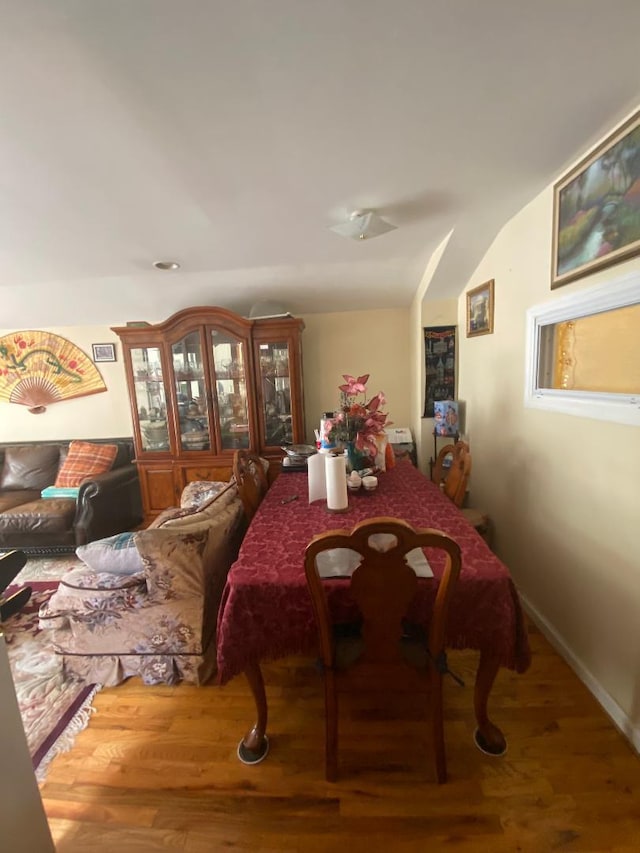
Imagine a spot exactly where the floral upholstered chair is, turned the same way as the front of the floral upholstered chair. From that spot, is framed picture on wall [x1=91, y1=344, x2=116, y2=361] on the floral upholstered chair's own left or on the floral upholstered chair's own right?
on the floral upholstered chair's own right

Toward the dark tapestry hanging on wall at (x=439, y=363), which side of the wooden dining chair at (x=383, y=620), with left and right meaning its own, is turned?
front

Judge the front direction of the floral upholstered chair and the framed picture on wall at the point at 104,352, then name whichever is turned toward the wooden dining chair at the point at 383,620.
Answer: the framed picture on wall

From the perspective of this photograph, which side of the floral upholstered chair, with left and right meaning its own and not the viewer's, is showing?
left

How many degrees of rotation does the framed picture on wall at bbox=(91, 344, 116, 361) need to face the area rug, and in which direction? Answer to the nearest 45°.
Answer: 0° — it already faces it

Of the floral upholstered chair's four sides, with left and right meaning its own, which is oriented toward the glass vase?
back

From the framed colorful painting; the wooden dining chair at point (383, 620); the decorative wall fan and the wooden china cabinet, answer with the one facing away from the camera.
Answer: the wooden dining chair

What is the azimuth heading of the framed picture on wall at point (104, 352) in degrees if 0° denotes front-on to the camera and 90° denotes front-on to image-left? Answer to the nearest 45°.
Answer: approximately 0°

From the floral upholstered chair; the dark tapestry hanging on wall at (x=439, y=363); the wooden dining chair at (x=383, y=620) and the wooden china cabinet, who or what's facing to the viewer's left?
the floral upholstered chair

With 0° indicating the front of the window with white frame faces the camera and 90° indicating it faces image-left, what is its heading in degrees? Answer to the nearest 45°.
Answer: approximately 45°

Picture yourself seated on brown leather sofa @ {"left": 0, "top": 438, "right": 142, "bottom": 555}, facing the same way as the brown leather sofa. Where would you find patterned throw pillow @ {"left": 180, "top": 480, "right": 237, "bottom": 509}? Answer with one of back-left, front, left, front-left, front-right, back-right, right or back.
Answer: left

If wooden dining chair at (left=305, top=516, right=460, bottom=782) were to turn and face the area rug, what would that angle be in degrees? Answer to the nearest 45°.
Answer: approximately 90° to its left

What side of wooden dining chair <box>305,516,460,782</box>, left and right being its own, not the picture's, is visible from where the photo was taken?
back

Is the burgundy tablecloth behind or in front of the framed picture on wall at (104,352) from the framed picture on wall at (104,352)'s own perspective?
in front

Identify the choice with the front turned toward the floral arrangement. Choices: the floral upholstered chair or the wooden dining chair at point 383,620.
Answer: the wooden dining chair

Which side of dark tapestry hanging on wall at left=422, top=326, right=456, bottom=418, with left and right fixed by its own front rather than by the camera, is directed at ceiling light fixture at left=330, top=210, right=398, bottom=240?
front

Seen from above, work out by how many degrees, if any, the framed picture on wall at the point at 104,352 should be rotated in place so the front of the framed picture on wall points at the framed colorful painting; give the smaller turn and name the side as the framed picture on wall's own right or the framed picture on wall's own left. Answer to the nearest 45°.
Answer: approximately 45° to the framed picture on wall's own left

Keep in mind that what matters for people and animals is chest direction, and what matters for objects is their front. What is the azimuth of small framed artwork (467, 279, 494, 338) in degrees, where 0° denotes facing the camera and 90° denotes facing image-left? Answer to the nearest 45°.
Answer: approximately 45°

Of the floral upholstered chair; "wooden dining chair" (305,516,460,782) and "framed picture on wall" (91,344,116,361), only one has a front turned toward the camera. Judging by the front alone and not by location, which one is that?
the framed picture on wall

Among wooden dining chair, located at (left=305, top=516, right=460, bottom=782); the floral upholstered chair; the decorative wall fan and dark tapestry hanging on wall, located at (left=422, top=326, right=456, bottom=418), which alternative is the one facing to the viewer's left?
the floral upholstered chair
